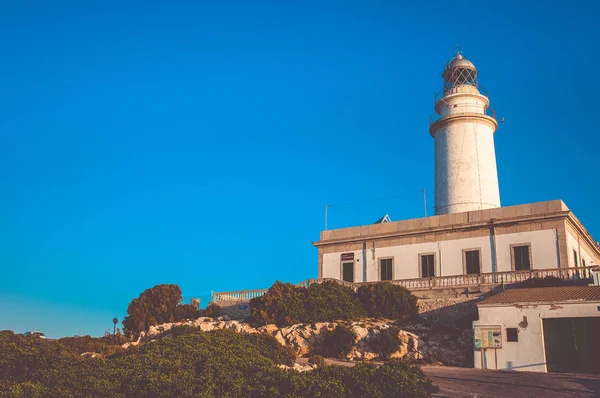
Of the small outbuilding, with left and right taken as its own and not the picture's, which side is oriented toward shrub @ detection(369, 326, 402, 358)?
right

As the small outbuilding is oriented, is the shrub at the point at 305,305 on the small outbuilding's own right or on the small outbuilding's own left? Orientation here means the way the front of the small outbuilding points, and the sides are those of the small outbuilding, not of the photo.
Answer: on the small outbuilding's own right

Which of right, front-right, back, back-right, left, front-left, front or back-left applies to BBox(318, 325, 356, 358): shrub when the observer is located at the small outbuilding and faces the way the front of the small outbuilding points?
right

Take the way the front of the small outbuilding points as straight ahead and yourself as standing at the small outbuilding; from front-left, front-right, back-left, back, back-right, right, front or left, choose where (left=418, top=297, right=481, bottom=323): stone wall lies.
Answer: back-right

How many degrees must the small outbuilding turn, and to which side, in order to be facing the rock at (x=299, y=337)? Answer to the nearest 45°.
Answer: approximately 90° to its right

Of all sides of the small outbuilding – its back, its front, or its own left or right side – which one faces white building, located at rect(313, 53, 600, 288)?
back

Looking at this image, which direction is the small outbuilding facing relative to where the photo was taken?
toward the camera

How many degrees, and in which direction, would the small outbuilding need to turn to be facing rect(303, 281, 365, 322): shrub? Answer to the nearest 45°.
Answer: approximately 135° to its right

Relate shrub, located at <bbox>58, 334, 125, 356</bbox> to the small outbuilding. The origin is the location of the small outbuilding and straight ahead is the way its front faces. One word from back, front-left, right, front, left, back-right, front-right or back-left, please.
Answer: right

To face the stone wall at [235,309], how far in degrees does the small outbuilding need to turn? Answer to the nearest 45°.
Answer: approximately 135° to its right

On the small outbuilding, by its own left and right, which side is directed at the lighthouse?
back

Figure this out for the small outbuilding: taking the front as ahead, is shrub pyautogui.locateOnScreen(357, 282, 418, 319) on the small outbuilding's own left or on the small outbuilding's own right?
on the small outbuilding's own right

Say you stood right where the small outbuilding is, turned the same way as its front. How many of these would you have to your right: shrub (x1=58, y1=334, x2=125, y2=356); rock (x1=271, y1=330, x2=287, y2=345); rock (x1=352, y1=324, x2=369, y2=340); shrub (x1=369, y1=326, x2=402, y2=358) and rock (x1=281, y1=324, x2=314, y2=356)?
5
